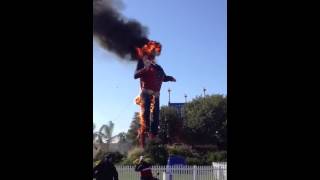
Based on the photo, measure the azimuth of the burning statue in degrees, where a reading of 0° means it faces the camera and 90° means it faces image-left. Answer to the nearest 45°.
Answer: approximately 0°

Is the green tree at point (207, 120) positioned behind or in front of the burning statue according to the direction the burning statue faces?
behind
